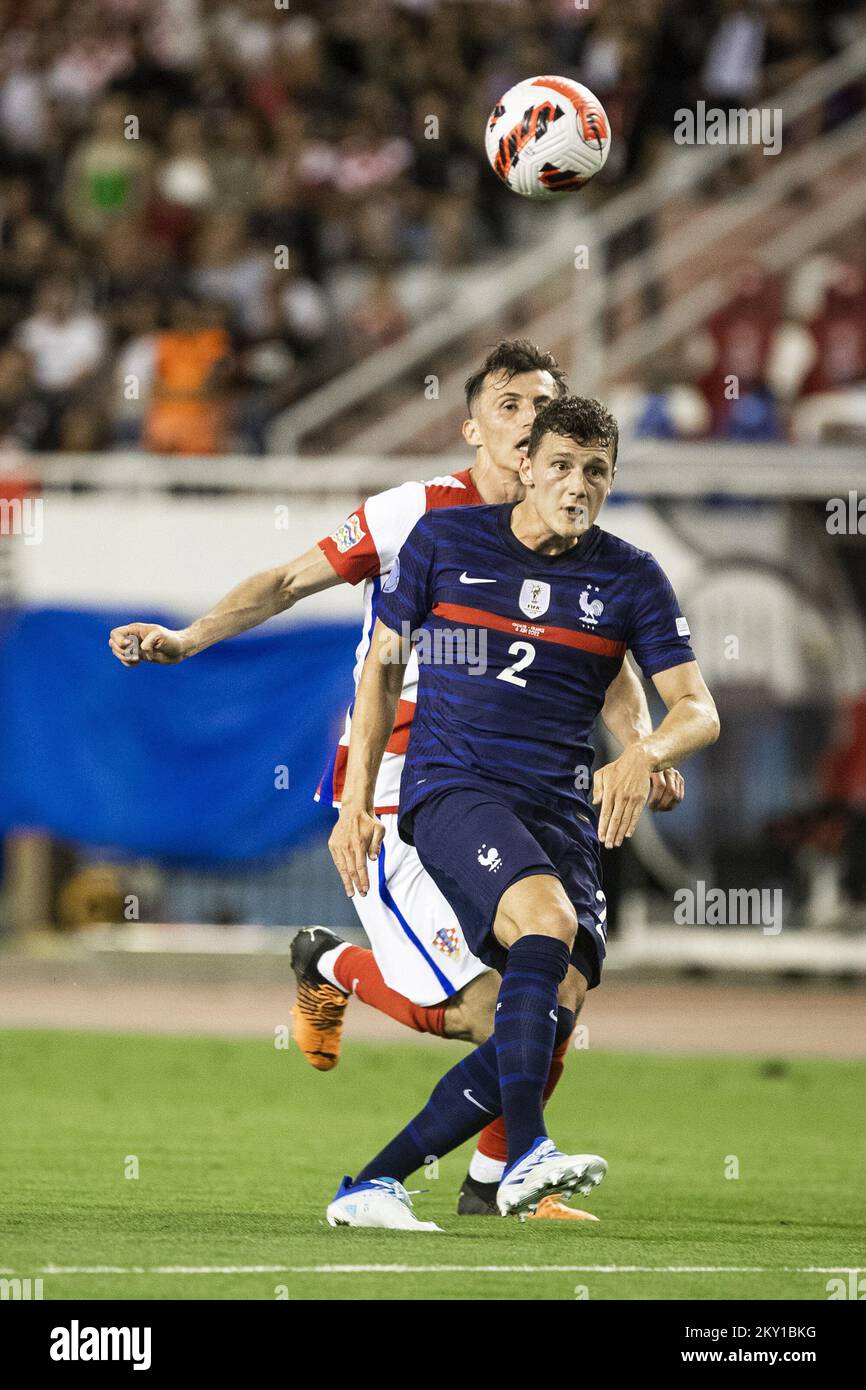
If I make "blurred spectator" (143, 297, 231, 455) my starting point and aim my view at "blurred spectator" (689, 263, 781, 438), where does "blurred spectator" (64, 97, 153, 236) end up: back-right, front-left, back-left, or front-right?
back-left

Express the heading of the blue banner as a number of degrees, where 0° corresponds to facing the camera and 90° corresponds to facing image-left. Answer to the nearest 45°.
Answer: approximately 0°
